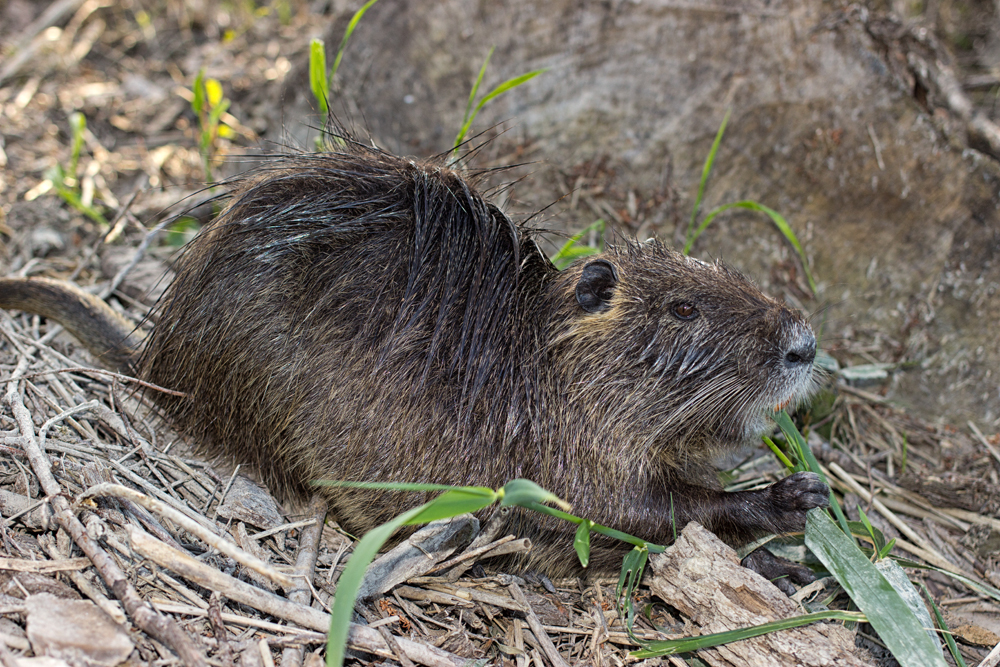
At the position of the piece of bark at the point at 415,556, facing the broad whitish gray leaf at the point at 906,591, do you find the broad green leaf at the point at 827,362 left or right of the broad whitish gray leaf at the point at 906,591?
left

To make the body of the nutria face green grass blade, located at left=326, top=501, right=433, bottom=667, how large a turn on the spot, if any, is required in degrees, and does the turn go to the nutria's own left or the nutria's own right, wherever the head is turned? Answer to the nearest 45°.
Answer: approximately 90° to the nutria's own right

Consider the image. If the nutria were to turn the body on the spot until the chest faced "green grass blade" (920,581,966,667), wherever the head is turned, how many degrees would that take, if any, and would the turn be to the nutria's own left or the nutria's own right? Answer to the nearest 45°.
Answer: approximately 45° to the nutria's own right

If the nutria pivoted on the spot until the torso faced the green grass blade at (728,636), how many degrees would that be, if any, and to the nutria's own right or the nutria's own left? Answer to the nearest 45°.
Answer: approximately 45° to the nutria's own right

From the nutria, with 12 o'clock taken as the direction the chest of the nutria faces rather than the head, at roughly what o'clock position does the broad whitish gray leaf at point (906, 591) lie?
The broad whitish gray leaf is roughly at 1 o'clock from the nutria.

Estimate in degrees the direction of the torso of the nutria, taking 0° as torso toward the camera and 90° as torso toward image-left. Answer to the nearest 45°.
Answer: approximately 270°
